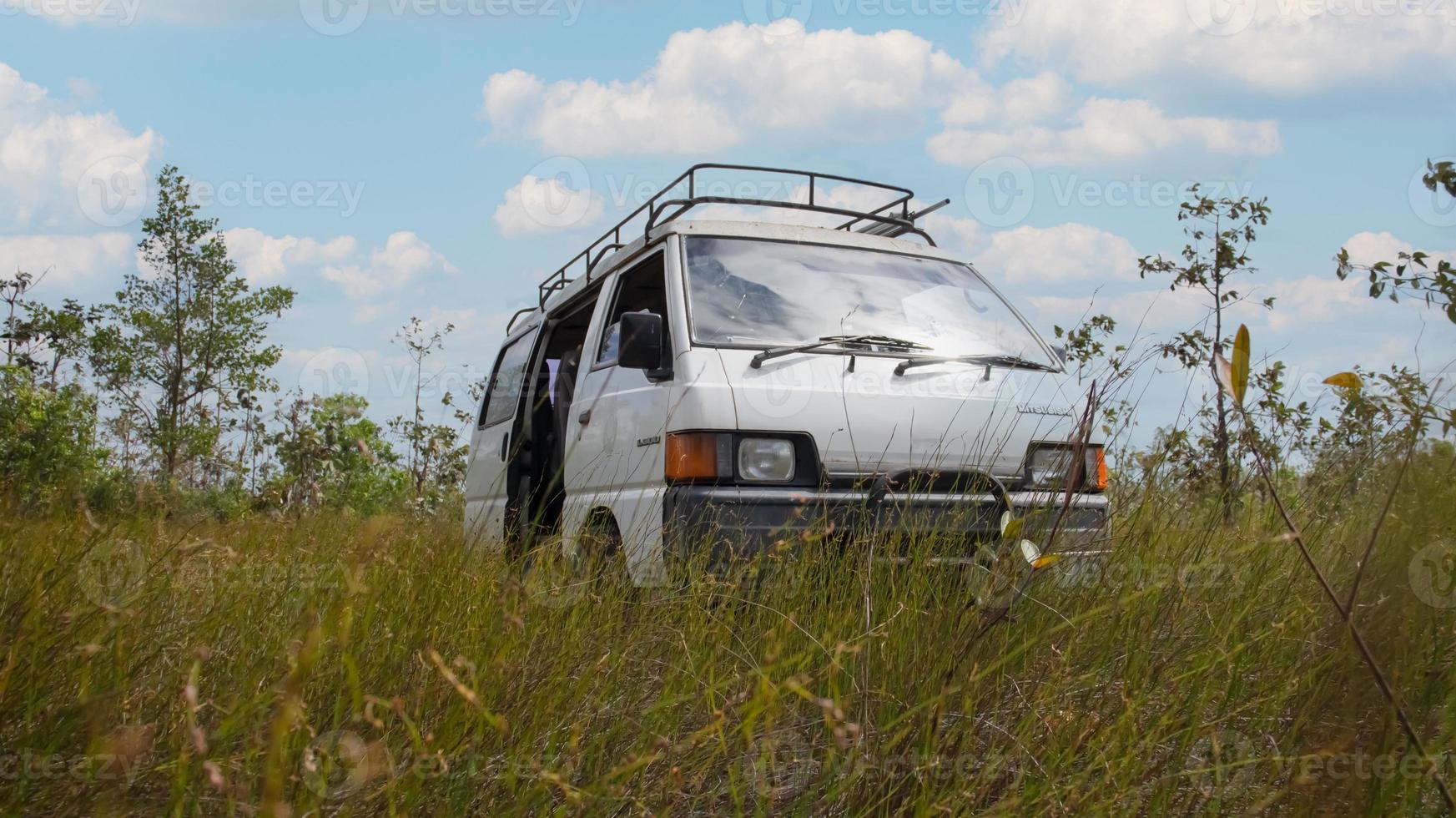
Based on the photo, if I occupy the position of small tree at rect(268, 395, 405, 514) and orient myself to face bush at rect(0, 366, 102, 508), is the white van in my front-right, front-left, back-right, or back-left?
back-left

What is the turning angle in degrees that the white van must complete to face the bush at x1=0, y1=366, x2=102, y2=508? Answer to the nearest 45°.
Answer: approximately 180°

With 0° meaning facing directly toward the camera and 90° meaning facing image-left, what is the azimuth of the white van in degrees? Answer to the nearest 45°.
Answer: approximately 315°

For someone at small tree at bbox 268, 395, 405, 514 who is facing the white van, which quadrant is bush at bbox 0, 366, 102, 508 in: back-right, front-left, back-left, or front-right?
back-right

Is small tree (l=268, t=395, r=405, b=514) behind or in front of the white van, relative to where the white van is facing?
behind
